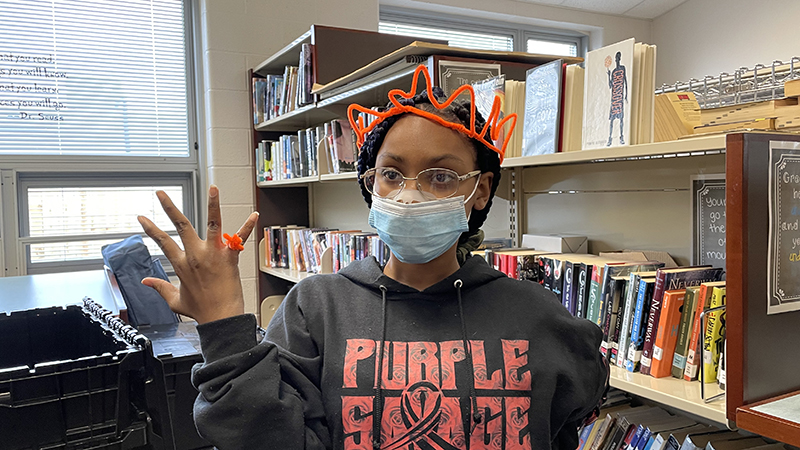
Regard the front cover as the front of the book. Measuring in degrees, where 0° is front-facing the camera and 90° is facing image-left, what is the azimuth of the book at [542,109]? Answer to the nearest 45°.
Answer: approximately 45°

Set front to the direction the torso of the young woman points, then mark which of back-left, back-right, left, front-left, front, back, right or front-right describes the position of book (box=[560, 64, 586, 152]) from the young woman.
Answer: back-left

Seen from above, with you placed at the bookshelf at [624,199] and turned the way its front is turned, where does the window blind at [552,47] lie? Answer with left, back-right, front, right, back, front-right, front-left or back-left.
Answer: back-right

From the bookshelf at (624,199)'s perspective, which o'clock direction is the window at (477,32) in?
The window is roughly at 4 o'clock from the bookshelf.

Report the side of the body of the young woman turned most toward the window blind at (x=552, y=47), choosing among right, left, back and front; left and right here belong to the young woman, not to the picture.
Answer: back

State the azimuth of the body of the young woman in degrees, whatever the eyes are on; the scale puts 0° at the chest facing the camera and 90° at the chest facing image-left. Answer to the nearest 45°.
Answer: approximately 0°

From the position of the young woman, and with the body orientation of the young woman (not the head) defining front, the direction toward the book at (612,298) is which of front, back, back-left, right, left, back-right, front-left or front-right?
back-left
